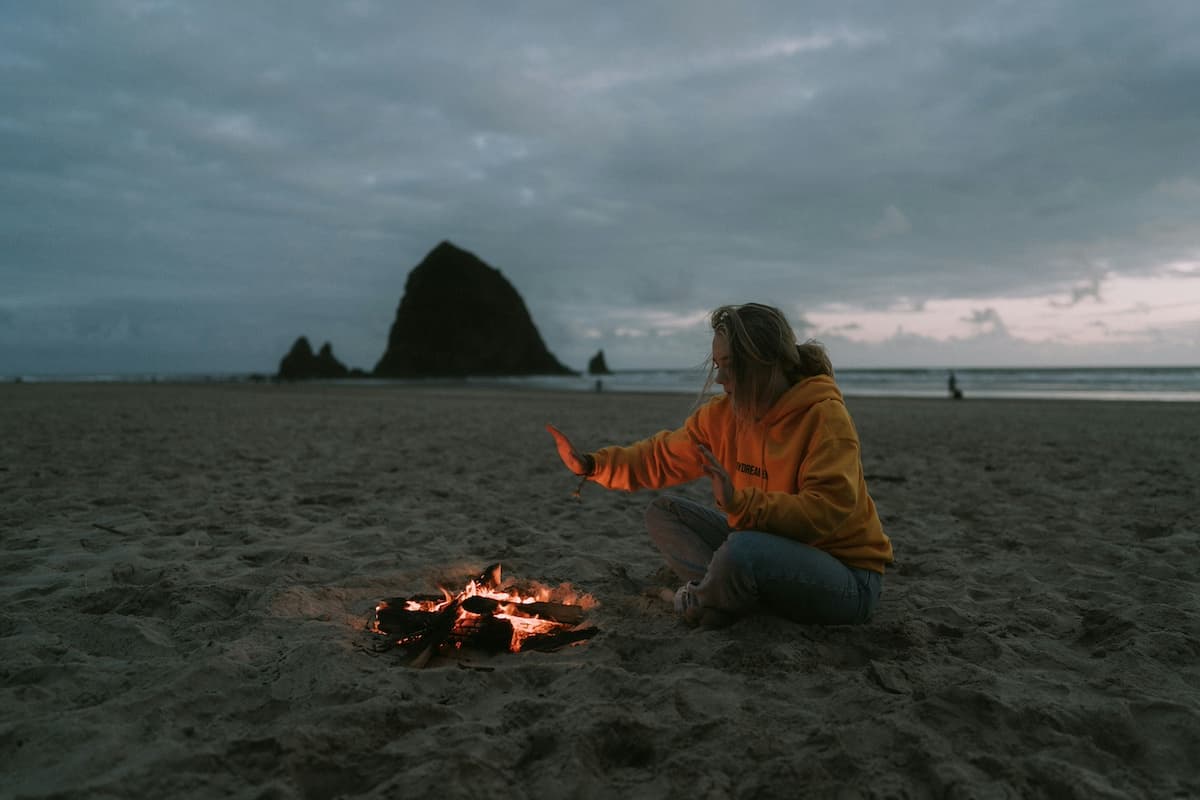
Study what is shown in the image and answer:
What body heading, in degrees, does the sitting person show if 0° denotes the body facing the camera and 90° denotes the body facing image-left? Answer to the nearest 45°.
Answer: approximately 45°

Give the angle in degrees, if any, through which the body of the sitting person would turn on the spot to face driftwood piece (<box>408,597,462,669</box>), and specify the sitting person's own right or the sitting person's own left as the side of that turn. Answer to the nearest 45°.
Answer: approximately 45° to the sitting person's own right

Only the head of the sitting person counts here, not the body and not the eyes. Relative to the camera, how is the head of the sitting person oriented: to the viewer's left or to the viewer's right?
to the viewer's left

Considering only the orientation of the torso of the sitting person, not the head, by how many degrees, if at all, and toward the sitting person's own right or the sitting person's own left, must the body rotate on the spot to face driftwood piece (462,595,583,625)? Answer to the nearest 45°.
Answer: approximately 45° to the sitting person's own right

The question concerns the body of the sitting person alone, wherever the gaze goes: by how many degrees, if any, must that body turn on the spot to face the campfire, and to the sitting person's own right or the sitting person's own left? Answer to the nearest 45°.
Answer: approximately 45° to the sitting person's own right
